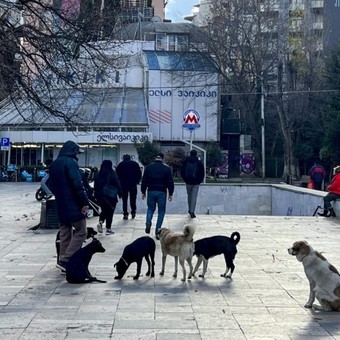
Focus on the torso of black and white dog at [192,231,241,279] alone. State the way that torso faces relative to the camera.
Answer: to the viewer's left

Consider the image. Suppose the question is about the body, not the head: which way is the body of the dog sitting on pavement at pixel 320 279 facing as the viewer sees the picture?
to the viewer's left

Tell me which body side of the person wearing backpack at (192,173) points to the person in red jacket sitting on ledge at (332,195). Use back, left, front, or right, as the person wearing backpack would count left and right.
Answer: right

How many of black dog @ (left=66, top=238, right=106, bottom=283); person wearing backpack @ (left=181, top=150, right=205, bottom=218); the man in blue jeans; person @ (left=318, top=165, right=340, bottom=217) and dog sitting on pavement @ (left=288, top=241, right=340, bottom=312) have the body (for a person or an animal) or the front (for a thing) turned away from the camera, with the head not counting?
2

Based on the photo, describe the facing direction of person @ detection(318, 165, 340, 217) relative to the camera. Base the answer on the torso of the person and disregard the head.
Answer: to the viewer's left
